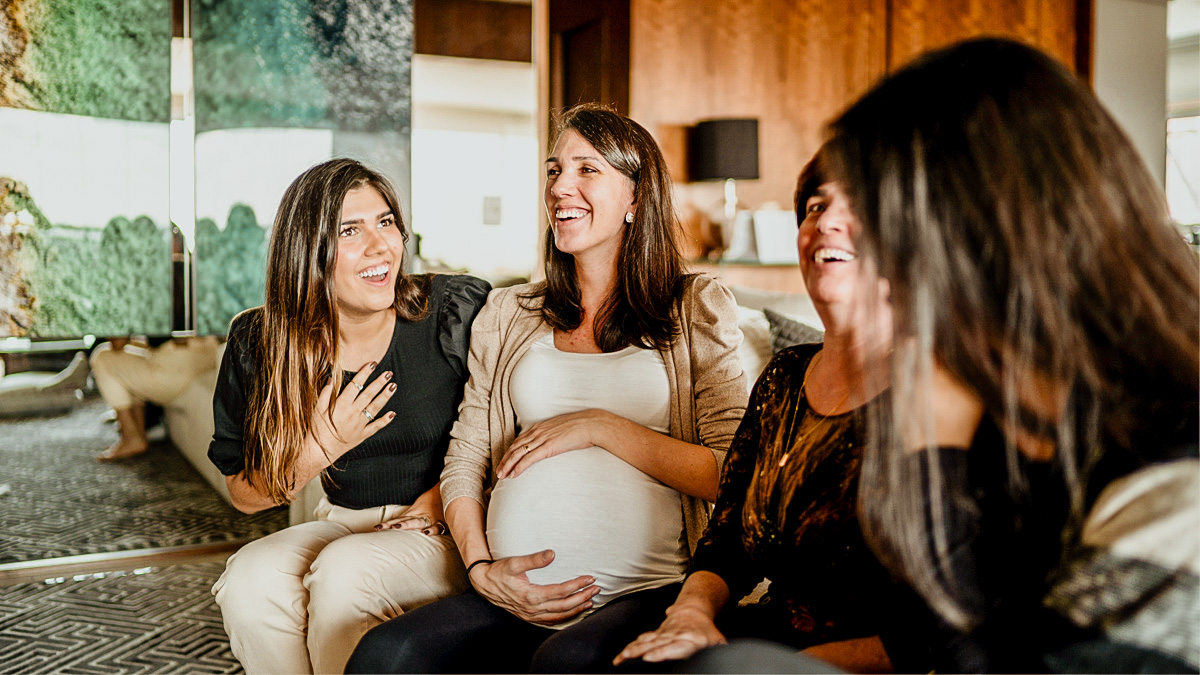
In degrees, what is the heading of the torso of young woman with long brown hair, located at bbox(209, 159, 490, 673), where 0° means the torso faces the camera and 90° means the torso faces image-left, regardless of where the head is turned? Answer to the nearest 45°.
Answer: approximately 0°

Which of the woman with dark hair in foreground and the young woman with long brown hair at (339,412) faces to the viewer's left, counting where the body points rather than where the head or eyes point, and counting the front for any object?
the woman with dark hair in foreground

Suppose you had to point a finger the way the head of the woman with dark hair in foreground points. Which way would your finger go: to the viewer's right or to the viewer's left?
to the viewer's left

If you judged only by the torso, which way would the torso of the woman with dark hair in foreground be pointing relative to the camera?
to the viewer's left

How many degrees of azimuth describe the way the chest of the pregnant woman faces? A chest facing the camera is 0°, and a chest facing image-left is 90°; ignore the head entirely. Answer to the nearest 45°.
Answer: approximately 45°

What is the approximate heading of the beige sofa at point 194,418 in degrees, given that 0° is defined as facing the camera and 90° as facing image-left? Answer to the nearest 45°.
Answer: approximately 45°

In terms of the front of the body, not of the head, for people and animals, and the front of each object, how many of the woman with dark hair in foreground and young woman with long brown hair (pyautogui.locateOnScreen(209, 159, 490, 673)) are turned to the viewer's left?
1

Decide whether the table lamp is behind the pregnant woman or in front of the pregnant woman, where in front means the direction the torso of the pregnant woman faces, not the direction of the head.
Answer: behind
